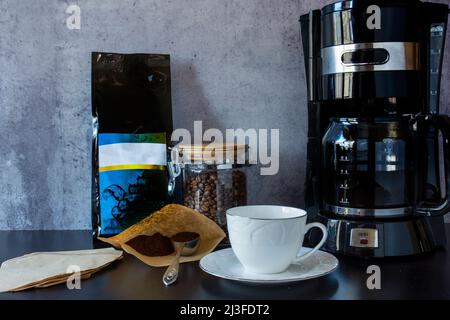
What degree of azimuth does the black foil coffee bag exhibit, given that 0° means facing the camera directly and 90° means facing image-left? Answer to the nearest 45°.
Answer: approximately 0°

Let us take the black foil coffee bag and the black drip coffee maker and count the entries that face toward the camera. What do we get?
2
